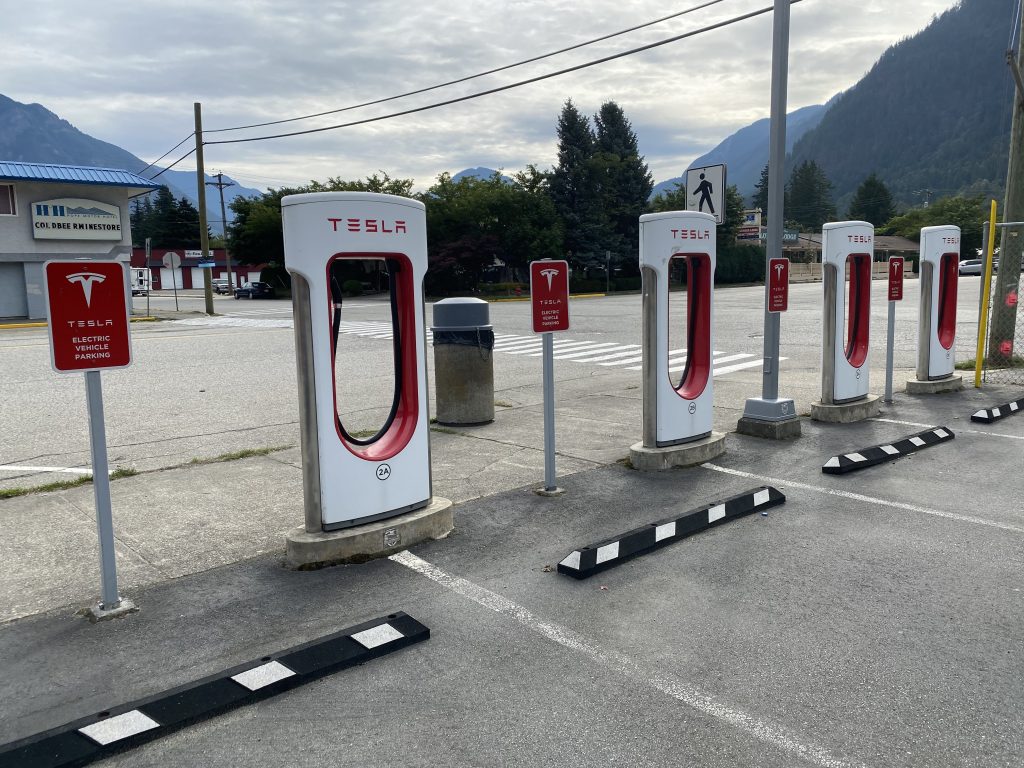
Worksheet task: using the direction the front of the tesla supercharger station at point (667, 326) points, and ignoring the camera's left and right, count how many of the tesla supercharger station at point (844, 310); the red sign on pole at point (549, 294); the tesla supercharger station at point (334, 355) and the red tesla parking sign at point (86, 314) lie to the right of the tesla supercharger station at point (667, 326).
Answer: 3

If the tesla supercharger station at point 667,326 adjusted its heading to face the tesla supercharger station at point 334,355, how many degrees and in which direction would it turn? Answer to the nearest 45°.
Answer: approximately 90° to its right

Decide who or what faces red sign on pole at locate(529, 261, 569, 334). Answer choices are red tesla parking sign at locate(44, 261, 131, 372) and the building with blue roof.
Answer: the building with blue roof

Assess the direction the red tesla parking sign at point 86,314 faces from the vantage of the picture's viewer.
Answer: facing the viewer

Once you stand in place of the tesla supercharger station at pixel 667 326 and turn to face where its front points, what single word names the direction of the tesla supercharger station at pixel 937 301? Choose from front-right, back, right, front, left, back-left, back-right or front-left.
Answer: left

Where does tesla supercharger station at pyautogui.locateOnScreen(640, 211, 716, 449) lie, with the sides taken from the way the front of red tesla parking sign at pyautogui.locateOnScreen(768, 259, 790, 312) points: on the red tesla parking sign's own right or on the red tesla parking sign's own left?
on the red tesla parking sign's own right

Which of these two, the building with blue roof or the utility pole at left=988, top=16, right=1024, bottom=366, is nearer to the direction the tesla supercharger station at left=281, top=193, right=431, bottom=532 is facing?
the utility pole

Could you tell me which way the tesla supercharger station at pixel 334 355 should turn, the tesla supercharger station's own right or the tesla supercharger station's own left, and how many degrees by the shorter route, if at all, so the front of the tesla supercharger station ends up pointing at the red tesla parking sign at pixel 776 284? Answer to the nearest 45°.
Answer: approximately 90° to the tesla supercharger station's own left

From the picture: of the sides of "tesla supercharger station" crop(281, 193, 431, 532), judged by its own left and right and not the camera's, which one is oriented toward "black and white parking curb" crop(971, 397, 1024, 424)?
left

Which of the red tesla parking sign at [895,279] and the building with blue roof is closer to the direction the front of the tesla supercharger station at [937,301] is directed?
the red tesla parking sign

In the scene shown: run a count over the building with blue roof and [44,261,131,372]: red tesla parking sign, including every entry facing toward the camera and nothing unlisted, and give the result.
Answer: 2

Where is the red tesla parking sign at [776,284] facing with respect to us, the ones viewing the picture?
facing the viewer and to the right of the viewer

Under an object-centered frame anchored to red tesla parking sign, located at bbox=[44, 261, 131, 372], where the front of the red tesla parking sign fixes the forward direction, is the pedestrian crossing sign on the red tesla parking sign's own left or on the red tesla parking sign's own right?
on the red tesla parking sign's own left

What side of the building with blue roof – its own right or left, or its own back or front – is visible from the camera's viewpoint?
front
